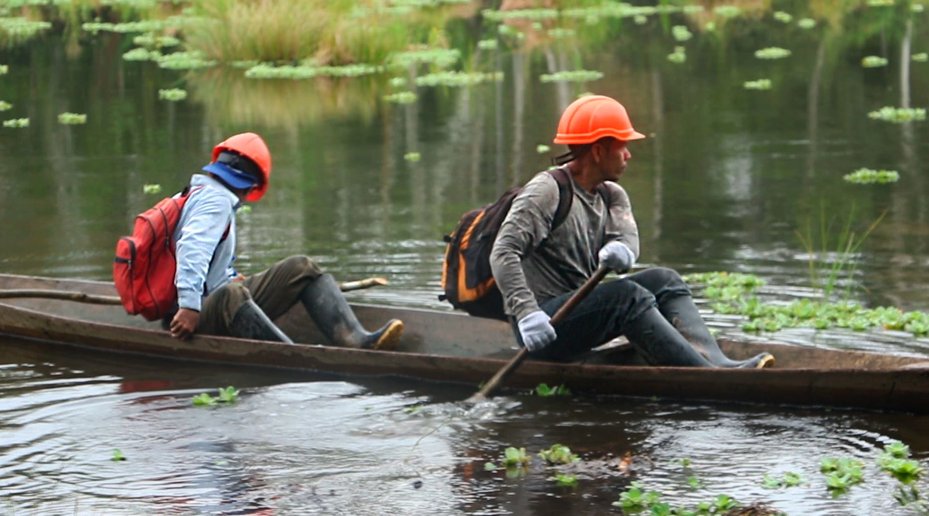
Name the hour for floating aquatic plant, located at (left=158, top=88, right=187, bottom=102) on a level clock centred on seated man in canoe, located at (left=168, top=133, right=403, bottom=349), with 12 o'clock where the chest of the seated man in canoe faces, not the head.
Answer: The floating aquatic plant is roughly at 9 o'clock from the seated man in canoe.

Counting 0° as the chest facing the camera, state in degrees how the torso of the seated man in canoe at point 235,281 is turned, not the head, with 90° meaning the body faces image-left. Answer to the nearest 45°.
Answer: approximately 270°

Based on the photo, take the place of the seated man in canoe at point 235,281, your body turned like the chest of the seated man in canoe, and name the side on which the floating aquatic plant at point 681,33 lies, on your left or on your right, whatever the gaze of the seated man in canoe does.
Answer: on your left

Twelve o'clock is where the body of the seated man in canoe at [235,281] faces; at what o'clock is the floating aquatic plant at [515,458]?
The floating aquatic plant is roughly at 2 o'clock from the seated man in canoe.

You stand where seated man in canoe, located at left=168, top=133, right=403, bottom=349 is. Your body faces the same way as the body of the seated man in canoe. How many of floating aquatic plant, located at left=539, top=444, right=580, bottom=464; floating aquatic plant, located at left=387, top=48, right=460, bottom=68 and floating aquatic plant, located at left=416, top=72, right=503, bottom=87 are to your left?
2

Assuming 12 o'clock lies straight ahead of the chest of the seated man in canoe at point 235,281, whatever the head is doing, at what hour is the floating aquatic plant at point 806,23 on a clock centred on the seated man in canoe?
The floating aquatic plant is roughly at 10 o'clock from the seated man in canoe.

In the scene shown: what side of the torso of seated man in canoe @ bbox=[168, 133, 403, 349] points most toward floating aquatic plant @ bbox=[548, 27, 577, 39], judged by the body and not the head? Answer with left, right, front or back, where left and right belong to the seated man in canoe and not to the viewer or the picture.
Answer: left

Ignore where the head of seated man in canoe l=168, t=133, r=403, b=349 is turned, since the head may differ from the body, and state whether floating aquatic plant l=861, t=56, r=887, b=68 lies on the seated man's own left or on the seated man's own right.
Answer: on the seated man's own left

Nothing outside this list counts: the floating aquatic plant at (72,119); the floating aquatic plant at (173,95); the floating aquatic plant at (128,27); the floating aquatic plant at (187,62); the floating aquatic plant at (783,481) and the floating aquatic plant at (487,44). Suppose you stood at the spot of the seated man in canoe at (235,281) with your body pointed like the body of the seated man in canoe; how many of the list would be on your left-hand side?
5

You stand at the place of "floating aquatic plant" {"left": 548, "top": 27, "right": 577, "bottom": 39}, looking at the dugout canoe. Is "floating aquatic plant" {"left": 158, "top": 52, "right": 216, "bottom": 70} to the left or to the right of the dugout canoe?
right

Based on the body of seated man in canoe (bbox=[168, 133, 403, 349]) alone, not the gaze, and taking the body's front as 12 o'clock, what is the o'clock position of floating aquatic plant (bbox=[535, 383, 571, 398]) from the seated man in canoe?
The floating aquatic plant is roughly at 1 o'clock from the seated man in canoe.

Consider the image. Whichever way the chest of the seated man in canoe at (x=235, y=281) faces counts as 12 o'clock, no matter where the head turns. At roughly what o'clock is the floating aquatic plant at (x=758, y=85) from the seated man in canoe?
The floating aquatic plant is roughly at 10 o'clock from the seated man in canoe.

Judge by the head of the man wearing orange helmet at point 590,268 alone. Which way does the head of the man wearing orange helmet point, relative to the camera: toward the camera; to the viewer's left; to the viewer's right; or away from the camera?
to the viewer's right

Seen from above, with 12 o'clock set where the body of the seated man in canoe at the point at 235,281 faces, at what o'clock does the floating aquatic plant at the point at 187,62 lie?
The floating aquatic plant is roughly at 9 o'clock from the seated man in canoe.
